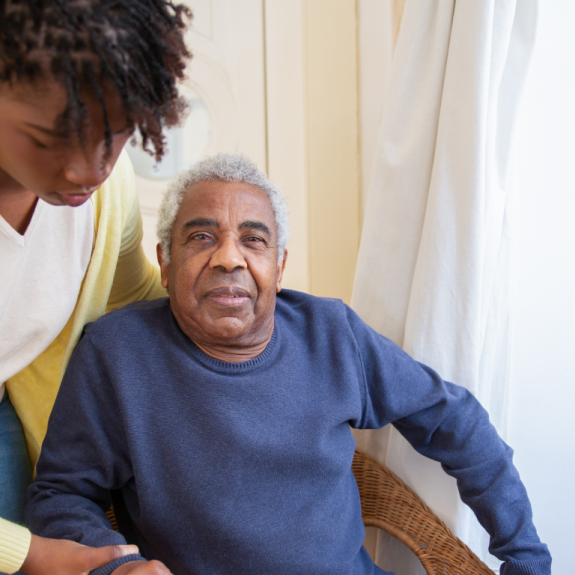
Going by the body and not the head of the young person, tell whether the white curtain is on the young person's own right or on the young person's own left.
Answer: on the young person's own left

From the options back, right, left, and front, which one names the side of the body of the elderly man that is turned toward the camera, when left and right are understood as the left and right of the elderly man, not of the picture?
front

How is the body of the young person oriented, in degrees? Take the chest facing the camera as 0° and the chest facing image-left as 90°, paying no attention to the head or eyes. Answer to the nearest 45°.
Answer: approximately 315°

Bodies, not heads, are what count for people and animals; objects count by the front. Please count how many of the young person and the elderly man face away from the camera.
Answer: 0
